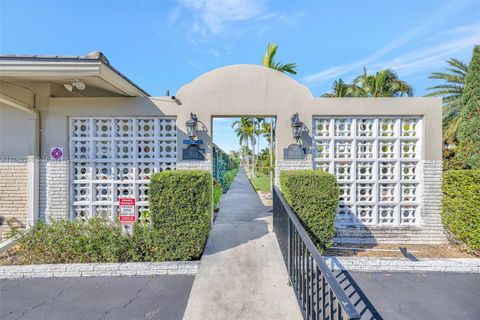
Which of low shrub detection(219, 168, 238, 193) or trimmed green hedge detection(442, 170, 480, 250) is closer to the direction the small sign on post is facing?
the trimmed green hedge

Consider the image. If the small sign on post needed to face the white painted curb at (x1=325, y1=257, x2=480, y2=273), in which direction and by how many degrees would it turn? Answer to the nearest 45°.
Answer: approximately 45° to its left

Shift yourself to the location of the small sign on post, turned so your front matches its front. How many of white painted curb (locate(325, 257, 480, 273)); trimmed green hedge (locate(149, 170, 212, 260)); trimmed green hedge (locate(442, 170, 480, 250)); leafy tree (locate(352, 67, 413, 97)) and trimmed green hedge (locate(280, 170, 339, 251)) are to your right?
0

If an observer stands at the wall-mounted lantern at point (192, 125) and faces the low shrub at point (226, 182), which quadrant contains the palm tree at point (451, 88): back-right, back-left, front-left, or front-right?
front-right

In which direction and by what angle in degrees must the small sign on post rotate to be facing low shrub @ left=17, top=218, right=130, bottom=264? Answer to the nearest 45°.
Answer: approximately 135° to its right

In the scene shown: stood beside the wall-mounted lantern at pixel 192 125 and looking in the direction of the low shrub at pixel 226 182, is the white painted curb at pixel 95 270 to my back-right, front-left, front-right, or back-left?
back-left

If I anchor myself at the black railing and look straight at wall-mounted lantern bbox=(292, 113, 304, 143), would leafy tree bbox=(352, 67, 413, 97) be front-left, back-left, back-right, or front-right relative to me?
front-right

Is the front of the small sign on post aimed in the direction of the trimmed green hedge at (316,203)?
no

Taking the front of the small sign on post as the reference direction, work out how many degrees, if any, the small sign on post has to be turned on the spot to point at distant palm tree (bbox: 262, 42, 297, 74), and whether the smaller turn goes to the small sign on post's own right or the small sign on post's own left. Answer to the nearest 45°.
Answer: approximately 135° to the small sign on post's own left

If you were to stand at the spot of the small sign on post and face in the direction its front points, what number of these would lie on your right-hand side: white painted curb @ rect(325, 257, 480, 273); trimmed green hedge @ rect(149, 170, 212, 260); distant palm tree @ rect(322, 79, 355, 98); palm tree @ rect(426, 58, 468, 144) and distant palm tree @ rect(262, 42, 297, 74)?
0

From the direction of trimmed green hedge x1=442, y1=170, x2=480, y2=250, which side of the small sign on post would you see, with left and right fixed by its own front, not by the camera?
left

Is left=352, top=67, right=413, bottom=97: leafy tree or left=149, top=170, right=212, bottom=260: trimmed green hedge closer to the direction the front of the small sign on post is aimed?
the trimmed green hedge

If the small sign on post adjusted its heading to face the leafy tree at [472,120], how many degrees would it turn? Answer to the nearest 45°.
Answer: approximately 90° to its left

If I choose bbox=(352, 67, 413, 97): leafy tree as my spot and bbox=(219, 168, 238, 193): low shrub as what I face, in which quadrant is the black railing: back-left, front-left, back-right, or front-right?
front-left

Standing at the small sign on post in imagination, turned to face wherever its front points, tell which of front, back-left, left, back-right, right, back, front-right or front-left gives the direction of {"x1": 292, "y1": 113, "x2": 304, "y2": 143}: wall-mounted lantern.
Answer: left

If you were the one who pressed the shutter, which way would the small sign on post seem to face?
facing the viewer
